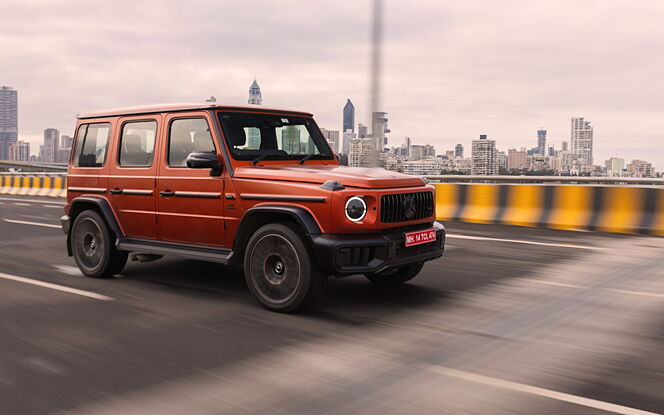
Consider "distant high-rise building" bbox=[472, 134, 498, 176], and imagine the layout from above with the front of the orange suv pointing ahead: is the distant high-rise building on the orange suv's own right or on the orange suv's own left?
on the orange suv's own left

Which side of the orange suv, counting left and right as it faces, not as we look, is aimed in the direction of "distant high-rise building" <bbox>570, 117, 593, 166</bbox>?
left

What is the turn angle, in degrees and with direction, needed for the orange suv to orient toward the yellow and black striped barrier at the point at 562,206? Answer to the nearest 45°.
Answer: approximately 90° to its left

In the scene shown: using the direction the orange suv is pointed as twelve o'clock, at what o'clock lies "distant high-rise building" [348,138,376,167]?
The distant high-rise building is roughly at 8 o'clock from the orange suv.

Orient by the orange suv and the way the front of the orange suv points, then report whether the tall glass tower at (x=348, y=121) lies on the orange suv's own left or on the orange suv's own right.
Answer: on the orange suv's own left

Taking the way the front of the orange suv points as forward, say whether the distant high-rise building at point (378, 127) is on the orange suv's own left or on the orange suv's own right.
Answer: on the orange suv's own left

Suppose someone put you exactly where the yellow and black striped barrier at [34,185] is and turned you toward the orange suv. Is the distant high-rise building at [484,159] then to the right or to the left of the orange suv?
left

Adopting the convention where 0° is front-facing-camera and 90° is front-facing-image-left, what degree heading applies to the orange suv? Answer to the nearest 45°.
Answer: approximately 315°

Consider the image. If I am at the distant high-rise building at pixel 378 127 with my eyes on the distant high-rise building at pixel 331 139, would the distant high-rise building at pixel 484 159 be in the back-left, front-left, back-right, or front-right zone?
back-left
